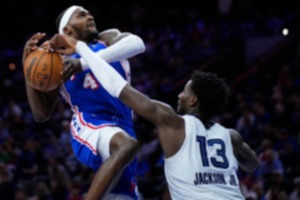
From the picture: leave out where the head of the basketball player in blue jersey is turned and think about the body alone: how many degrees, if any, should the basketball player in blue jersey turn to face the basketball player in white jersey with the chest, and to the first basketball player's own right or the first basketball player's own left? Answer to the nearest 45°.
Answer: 0° — they already face them

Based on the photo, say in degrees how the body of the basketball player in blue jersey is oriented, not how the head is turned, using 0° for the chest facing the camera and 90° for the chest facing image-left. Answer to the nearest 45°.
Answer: approximately 315°

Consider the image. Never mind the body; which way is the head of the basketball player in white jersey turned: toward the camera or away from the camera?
away from the camera

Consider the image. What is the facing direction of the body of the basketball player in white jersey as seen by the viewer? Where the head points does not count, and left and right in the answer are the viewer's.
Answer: facing away from the viewer and to the left of the viewer

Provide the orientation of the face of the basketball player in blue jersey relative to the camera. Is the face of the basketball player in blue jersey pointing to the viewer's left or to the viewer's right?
to the viewer's right

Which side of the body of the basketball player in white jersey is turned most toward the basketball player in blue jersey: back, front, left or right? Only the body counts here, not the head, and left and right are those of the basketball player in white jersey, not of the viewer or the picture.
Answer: front

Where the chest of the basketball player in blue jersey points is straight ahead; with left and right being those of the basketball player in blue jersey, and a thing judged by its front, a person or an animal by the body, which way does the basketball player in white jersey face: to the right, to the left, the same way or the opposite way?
the opposite way
